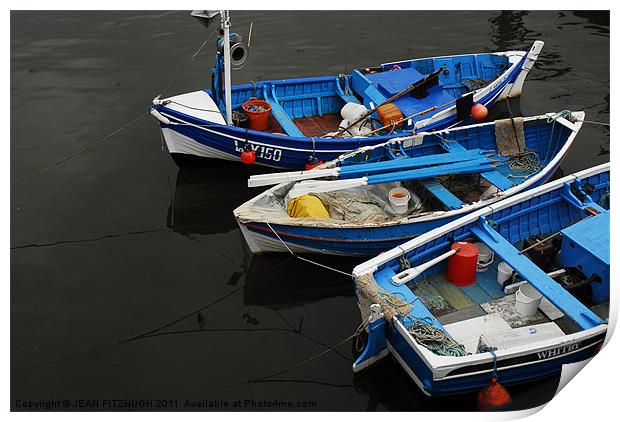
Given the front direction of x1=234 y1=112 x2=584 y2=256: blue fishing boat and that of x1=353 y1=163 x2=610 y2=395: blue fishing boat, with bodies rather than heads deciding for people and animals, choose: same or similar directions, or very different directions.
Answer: very different directions
